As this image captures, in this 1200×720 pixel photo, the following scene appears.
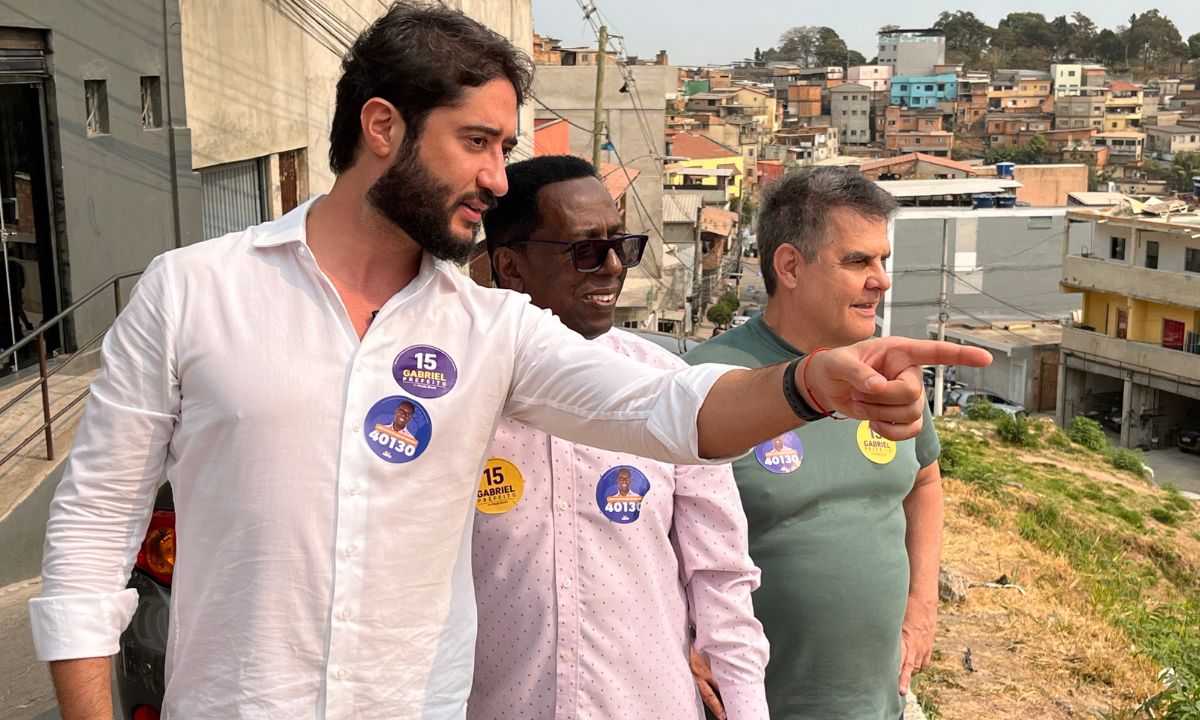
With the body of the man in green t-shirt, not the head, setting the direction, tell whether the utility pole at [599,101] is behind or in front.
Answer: behind

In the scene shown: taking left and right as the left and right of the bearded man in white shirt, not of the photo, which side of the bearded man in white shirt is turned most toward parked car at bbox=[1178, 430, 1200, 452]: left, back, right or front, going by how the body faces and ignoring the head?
left

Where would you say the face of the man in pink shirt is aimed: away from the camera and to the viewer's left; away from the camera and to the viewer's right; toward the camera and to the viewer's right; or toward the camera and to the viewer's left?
toward the camera and to the viewer's right

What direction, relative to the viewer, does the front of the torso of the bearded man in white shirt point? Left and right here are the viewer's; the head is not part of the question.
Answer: facing the viewer and to the right of the viewer

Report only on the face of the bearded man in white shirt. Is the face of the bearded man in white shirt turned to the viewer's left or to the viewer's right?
to the viewer's right

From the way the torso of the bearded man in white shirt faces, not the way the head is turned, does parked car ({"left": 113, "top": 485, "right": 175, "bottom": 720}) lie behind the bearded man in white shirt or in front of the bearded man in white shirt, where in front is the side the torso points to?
behind

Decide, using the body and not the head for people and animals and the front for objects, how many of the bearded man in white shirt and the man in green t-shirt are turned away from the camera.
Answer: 0

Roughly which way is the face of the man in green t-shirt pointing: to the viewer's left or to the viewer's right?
to the viewer's right
